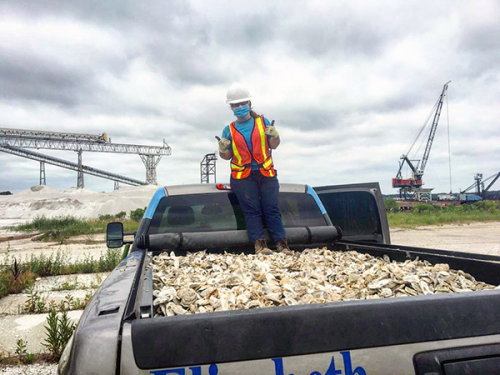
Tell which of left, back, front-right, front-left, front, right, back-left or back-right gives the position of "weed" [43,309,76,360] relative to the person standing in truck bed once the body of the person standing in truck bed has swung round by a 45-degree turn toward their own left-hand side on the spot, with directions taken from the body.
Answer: back-right

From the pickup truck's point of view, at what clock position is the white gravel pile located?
The white gravel pile is roughly at 11 o'clock from the pickup truck.

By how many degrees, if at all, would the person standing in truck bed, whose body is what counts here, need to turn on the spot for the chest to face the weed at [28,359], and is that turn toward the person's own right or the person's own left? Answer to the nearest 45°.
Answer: approximately 90° to the person's own right

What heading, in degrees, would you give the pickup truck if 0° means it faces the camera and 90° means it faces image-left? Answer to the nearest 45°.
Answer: approximately 180°

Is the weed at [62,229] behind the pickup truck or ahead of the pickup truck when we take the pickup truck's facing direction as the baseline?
ahead

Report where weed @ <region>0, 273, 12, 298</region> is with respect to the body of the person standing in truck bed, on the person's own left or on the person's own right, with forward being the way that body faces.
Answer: on the person's own right

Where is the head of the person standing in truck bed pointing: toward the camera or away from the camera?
toward the camera

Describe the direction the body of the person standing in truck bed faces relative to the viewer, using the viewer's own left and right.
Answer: facing the viewer
